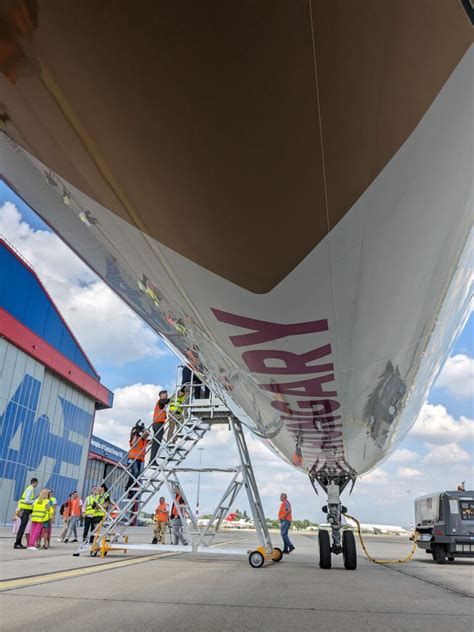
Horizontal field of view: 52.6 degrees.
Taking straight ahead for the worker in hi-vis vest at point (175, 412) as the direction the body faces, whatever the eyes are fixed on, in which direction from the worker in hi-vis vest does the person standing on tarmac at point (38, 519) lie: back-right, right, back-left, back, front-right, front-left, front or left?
back-left

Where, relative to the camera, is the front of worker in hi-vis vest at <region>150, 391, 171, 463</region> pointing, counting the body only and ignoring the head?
to the viewer's right

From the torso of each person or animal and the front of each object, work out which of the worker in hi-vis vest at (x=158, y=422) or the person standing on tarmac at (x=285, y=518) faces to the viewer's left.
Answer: the person standing on tarmac

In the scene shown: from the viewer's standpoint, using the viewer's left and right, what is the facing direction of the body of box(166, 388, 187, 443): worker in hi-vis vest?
facing to the right of the viewer

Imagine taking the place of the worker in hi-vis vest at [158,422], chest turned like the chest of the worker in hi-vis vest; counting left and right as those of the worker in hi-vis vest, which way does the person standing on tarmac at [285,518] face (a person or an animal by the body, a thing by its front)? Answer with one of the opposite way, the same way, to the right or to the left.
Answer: the opposite way

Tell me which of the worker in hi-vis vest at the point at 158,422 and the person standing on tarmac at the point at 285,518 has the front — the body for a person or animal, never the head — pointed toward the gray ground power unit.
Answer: the worker in hi-vis vest

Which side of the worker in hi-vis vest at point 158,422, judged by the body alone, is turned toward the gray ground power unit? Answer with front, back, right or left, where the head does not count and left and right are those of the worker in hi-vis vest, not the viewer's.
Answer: front
